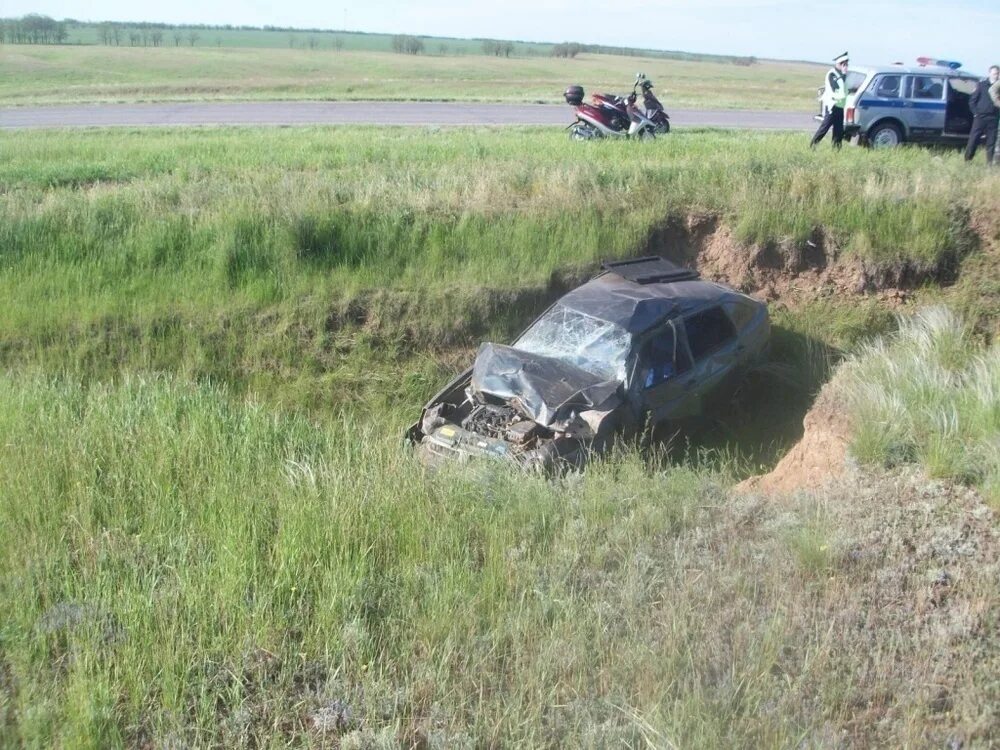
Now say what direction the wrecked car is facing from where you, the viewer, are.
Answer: facing the viewer and to the left of the viewer

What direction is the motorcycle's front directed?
to the viewer's right

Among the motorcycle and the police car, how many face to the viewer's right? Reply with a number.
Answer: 2

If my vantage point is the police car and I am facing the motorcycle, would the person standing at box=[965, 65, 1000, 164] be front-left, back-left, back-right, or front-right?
back-left

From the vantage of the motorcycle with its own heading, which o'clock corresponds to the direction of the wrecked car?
The wrecked car is roughly at 3 o'clock from the motorcycle.

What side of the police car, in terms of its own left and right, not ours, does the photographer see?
right

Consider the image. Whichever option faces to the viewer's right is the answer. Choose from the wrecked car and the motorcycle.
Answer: the motorcycle

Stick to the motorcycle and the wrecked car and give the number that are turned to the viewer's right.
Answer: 1

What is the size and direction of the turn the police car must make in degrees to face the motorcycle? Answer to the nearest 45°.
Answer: approximately 180°

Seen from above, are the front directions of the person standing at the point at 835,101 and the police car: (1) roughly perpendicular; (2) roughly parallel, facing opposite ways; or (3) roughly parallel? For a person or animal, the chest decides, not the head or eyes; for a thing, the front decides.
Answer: roughly parallel
